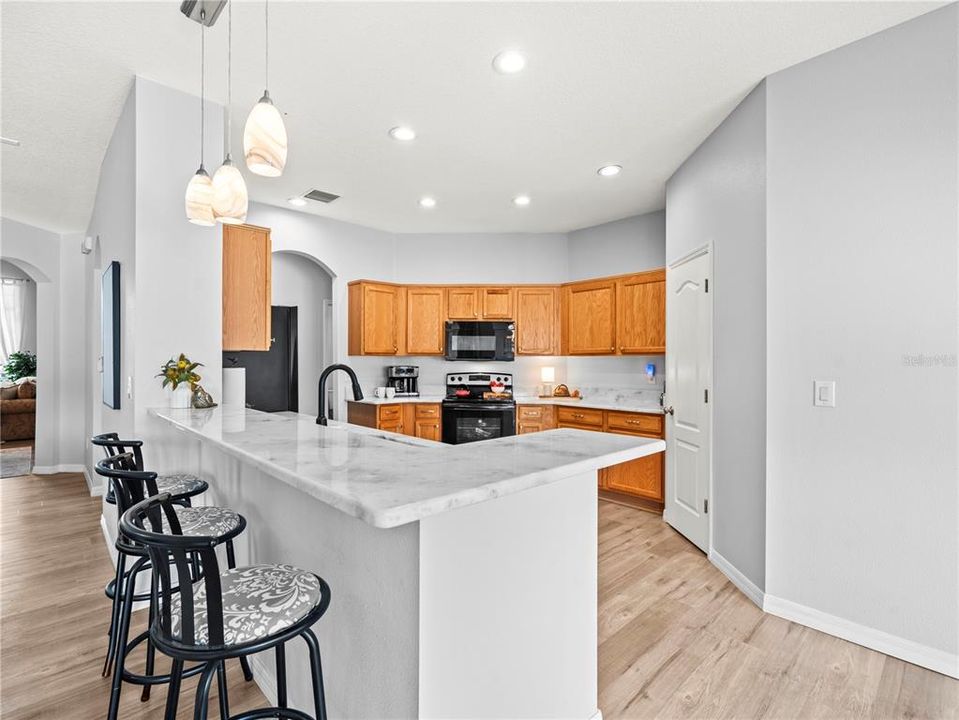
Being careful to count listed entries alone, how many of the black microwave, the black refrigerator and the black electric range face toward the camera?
2

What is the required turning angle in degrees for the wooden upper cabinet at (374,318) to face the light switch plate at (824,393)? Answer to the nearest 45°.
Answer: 0° — it already faces it

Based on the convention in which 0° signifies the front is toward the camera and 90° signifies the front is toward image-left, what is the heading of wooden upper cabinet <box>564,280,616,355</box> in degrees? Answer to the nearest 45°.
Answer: approximately 45°

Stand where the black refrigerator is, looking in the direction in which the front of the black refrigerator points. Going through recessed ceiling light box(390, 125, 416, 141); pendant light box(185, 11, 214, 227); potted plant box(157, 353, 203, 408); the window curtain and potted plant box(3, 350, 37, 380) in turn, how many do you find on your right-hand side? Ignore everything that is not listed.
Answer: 3

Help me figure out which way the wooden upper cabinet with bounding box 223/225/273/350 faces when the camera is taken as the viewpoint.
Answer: facing to the right of the viewer

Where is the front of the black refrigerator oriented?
to the viewer's right

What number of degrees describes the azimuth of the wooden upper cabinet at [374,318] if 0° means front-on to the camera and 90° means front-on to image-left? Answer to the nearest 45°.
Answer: approximately 315°

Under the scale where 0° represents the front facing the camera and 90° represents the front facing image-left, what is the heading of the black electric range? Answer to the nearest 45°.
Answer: approximately 0°

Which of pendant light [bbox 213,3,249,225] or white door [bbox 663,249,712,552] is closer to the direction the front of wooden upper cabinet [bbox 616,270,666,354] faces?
the pendant light
